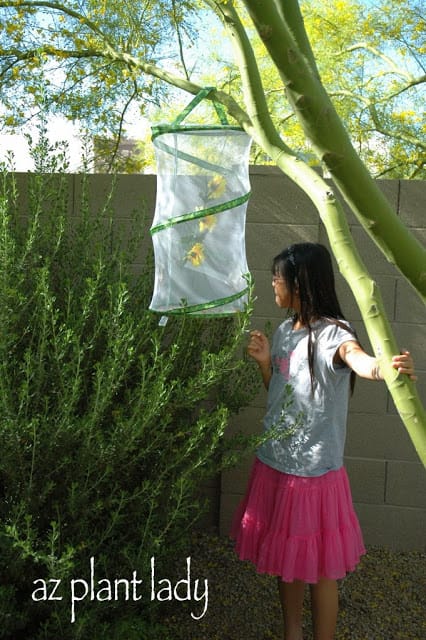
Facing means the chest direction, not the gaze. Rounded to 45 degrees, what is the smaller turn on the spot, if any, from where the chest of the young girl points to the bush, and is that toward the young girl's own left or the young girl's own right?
approximately 45° to the young girl's own right

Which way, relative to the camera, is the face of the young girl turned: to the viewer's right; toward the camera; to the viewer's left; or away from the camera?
to the viewer's left

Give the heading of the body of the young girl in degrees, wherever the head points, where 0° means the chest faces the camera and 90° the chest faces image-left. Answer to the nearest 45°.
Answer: approximately 45°
